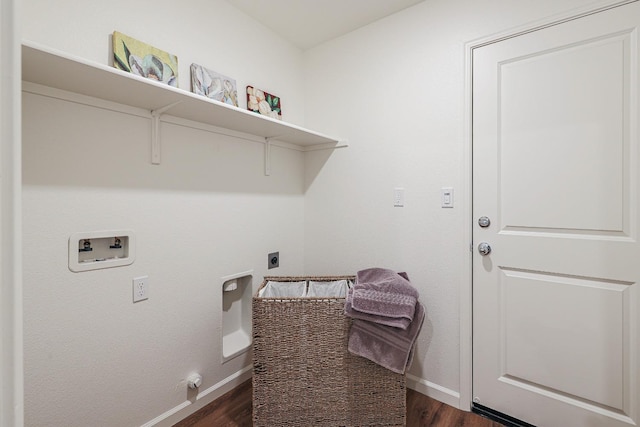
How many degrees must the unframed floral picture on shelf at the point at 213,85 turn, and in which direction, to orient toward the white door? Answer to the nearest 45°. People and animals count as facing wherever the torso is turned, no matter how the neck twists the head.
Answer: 0° — it already faces it

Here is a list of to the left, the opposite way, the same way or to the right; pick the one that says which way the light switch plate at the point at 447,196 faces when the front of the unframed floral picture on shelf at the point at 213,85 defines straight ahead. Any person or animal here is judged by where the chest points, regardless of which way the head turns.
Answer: to the right

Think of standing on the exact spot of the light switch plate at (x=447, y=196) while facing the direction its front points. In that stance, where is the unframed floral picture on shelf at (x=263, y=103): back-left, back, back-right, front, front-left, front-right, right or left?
right

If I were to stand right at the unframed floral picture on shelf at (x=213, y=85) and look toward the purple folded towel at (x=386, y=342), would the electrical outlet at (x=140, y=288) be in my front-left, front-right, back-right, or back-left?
back-right

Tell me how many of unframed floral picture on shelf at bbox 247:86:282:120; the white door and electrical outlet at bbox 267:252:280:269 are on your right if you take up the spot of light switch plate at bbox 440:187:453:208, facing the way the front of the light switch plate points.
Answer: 2

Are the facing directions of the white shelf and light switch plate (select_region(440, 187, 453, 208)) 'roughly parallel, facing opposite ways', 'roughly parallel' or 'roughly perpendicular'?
roughly perpendicular

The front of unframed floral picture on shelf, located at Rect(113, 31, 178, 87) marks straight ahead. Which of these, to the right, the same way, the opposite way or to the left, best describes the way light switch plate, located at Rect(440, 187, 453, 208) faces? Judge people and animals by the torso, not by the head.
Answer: to the right

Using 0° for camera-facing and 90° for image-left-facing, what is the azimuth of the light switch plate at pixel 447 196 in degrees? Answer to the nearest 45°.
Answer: approximately 0°
